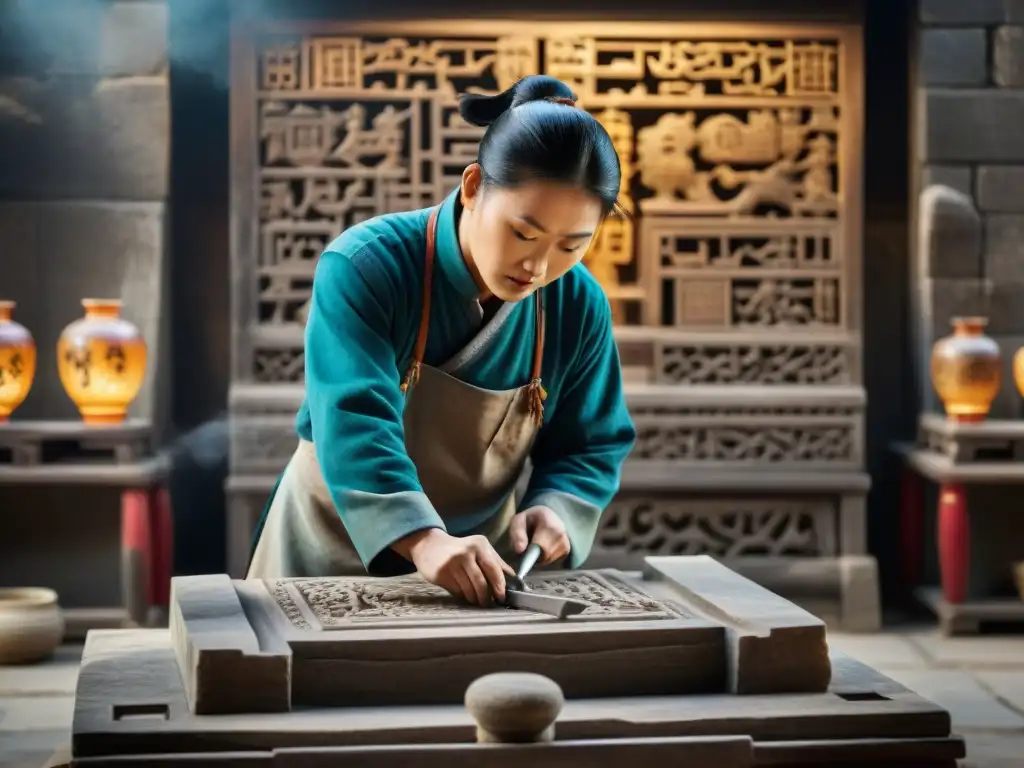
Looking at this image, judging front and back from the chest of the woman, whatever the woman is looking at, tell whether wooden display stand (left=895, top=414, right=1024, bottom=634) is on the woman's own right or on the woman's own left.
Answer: on the woman's own left

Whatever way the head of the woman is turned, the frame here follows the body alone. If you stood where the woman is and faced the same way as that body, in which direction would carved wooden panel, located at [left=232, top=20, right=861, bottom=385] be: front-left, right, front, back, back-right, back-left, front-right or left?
back-left

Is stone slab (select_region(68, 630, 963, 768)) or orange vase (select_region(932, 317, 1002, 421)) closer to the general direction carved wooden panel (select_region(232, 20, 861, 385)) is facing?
the stone slab

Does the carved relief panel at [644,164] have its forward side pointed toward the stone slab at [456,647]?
yes

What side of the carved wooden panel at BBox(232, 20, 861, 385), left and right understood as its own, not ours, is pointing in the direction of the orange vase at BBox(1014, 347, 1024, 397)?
left

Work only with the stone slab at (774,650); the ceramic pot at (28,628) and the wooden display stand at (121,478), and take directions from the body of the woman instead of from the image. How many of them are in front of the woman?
1

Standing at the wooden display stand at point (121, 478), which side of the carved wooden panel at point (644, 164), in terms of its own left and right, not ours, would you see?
right

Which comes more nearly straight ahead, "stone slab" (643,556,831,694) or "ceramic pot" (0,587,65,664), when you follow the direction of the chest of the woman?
the stone slab

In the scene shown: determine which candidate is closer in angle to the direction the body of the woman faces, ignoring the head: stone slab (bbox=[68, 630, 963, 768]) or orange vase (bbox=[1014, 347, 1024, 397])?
the stone slab

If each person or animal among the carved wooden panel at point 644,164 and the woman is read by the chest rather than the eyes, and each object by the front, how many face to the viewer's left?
0

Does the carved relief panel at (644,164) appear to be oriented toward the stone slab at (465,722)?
yes

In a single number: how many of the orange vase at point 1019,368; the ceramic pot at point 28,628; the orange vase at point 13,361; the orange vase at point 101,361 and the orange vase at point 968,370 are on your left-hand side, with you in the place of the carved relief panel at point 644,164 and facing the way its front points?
2

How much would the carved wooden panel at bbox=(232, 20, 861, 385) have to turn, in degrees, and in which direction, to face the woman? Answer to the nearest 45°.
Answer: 0° — it already faces them

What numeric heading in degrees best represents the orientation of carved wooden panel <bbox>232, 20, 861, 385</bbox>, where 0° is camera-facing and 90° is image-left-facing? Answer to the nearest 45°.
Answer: approximately 0°
